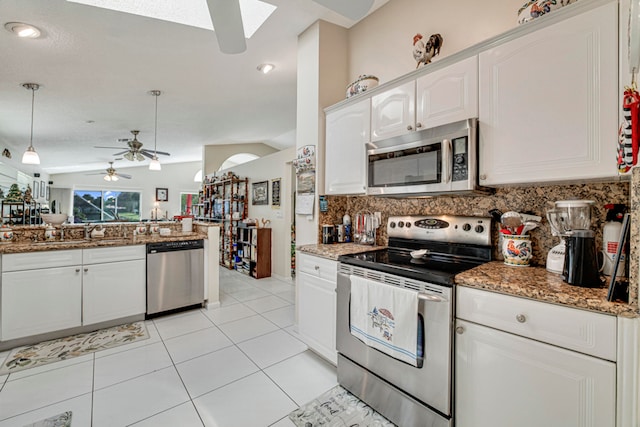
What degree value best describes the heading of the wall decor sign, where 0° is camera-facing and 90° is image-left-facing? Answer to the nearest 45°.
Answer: approximately 45°

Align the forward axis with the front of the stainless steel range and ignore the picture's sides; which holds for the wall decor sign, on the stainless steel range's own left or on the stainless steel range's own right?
on the stainless steel range's own right

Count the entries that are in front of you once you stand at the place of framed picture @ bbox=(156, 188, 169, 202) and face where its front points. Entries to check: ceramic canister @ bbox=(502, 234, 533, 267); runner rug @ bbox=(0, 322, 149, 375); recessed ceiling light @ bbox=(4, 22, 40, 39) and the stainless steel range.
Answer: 4

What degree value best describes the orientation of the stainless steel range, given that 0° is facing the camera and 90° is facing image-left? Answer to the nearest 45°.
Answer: approximately 45°

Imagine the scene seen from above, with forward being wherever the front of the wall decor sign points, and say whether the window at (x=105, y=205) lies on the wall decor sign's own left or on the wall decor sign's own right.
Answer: on the wall decor sign's own right

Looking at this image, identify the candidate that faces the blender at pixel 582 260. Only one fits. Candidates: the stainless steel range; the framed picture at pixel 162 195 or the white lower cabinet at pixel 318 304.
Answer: the framed picture

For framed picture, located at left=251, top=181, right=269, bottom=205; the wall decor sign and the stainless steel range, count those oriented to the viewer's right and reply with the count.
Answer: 0

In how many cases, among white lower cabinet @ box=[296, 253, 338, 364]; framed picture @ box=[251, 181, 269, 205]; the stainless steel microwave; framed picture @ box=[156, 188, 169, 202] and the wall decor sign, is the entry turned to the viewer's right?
0

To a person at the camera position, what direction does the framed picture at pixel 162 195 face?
facing the viewer

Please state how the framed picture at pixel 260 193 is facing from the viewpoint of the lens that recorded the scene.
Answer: facing the viewer and to the left of the viewer

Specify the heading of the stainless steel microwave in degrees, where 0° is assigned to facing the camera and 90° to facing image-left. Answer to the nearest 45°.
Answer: approximately 45°

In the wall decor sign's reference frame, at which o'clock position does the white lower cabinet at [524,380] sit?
The white lower cabinet is roughly at 10 o'clock from the wall decor sign.
